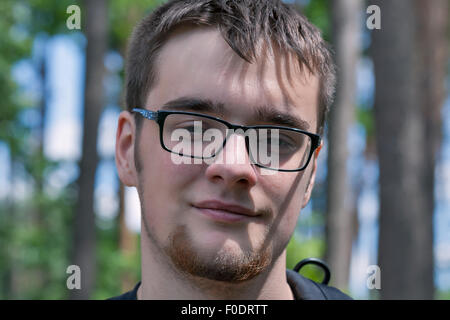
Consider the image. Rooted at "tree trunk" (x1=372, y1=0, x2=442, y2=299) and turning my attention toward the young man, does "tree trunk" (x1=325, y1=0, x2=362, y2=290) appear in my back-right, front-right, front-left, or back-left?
back-right

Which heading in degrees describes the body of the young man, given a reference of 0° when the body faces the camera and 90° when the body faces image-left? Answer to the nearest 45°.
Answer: approximately 0°

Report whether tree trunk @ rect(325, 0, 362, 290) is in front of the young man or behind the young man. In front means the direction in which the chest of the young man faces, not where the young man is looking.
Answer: behind

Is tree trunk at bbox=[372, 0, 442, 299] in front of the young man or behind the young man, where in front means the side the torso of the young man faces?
behind

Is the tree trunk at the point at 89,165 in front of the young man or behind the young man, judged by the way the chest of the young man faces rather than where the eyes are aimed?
behind
